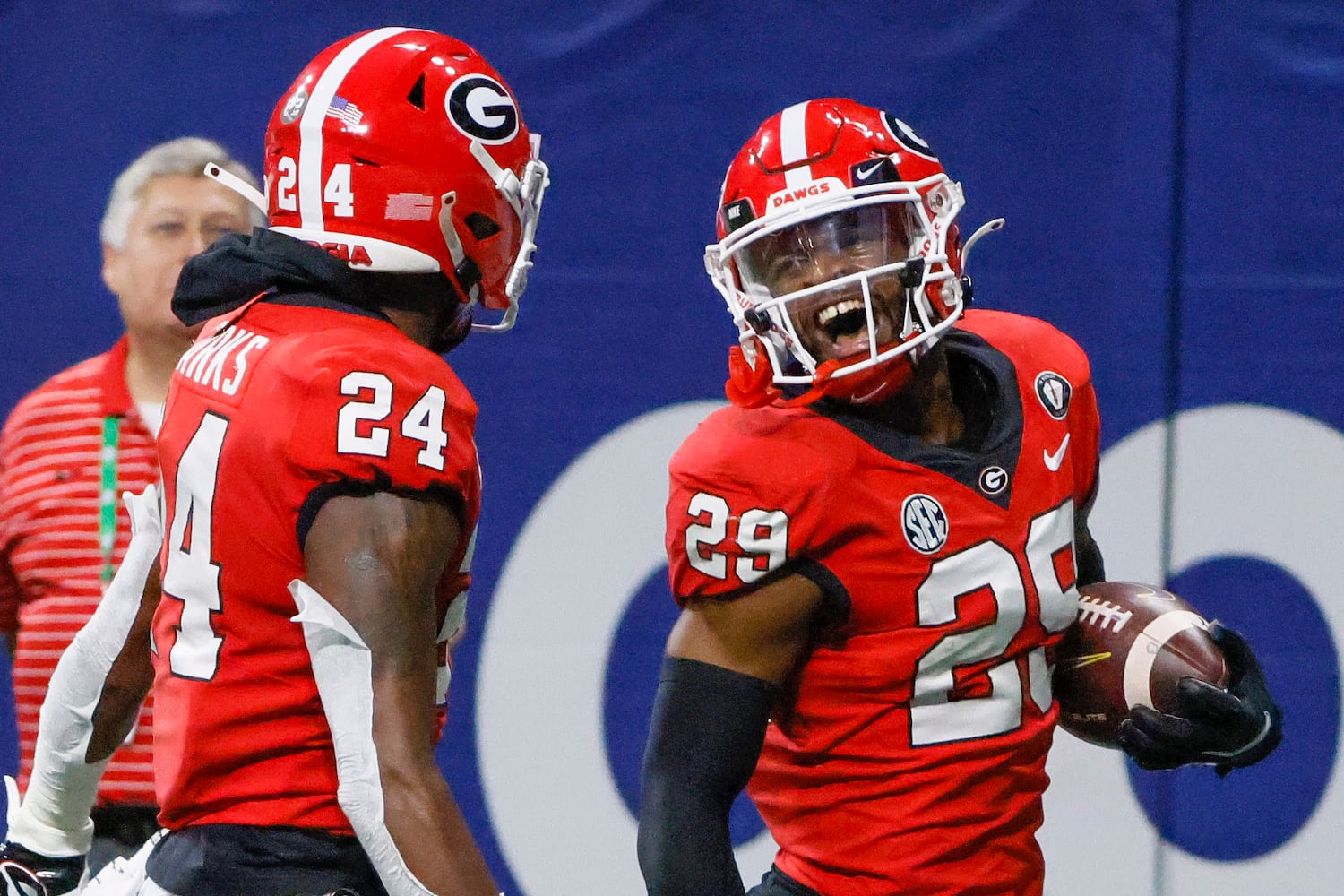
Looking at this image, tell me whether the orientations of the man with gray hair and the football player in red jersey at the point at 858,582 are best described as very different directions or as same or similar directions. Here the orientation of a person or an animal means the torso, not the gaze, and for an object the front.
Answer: same or similar directions

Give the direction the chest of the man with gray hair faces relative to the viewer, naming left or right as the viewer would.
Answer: facing the viewer and to the right of the viewer

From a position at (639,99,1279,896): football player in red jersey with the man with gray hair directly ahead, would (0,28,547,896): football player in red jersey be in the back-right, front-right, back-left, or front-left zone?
front-left

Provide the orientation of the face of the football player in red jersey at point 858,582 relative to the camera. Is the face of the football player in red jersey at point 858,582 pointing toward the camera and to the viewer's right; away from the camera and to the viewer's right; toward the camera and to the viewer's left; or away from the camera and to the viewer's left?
toward the camera and to the viewer's left

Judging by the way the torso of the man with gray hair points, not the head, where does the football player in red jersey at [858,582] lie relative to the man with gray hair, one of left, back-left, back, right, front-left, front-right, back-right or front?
front

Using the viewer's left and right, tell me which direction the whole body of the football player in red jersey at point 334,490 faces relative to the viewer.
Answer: facing away from the viewer and to the right of the viewer

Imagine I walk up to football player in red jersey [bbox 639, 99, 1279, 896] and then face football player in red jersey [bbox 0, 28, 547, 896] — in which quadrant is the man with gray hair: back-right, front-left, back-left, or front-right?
front-right

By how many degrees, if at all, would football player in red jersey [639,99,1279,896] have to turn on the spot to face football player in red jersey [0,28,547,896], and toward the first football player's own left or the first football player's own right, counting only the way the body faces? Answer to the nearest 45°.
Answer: approximately 90° to the first football player's own right

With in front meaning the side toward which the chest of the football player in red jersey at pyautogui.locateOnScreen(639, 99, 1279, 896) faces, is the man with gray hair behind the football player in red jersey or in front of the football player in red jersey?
behind

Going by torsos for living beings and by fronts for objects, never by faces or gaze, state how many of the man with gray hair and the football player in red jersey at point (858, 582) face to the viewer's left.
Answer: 0
